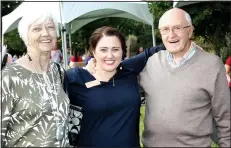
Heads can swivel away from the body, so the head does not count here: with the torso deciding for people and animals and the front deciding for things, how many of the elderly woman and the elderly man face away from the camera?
0

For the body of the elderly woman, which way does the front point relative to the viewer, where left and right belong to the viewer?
facing the viewer and to the right of the viewer

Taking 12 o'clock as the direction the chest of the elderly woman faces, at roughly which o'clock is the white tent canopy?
The white tent canopy is roughly at 8 o'clock from the elderly woman.

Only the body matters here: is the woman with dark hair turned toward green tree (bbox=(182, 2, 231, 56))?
no

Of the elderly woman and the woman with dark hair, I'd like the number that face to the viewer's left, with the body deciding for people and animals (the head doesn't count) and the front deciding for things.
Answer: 0

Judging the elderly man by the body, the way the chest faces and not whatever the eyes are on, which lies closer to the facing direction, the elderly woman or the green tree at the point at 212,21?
the elderly woman

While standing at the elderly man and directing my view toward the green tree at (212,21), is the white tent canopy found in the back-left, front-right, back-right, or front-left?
front-left

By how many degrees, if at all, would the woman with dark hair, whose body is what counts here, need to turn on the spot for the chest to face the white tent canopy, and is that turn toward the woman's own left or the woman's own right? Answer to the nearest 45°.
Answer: approximately 180°

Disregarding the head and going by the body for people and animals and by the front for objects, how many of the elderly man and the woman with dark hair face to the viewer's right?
0

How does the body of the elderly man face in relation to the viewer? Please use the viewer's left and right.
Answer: facing the viewer and to the left of the viewer

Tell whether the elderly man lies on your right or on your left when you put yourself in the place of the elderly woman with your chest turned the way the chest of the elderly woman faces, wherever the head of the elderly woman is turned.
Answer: on your left

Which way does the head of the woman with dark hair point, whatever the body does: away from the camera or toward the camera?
toward the camera

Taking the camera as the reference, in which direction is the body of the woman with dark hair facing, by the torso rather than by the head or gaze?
toward the camera
